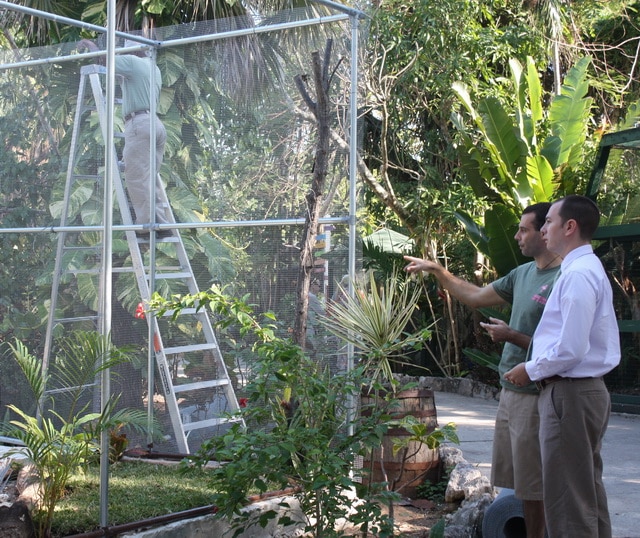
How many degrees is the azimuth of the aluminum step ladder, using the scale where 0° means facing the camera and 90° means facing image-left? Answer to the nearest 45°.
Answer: approximately 315°

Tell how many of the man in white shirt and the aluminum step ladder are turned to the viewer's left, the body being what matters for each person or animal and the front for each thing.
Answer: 1

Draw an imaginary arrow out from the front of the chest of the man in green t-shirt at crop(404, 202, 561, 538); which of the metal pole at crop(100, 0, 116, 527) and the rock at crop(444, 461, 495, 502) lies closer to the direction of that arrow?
the metal pole

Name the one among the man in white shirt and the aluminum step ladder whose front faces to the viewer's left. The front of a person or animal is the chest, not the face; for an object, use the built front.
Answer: the man in white shirt

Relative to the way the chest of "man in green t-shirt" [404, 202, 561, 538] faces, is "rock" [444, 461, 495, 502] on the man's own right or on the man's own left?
on the man's own right

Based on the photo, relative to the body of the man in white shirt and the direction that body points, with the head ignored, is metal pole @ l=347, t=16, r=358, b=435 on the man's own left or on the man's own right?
on the man's own right

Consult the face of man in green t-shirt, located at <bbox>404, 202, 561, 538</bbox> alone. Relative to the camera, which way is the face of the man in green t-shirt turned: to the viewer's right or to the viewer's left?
to the viewer's left

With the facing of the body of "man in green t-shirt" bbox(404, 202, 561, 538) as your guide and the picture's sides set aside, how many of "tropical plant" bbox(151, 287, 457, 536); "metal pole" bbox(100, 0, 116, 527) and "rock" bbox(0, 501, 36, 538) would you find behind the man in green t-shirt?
0

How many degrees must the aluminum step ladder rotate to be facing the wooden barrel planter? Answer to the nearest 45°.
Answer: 0° — it already faces it

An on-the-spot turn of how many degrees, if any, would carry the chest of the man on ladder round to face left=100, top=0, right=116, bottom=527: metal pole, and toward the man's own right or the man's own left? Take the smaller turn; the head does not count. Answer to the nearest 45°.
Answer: approximately 135° to the man's own left

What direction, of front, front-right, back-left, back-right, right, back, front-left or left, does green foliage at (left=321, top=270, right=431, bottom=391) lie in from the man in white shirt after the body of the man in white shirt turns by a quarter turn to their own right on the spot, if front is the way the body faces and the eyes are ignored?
front-left

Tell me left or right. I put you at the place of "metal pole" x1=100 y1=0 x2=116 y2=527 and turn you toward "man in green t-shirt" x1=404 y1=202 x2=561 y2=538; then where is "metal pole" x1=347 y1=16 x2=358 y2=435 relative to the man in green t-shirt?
left

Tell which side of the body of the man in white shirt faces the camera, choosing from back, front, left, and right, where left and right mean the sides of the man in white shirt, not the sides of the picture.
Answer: left

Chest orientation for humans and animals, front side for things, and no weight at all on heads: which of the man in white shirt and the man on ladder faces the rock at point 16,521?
the man in white shirt

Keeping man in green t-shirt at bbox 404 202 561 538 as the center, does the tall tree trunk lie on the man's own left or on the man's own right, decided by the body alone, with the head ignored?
on the man's own right

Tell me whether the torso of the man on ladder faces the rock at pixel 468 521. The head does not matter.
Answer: no
